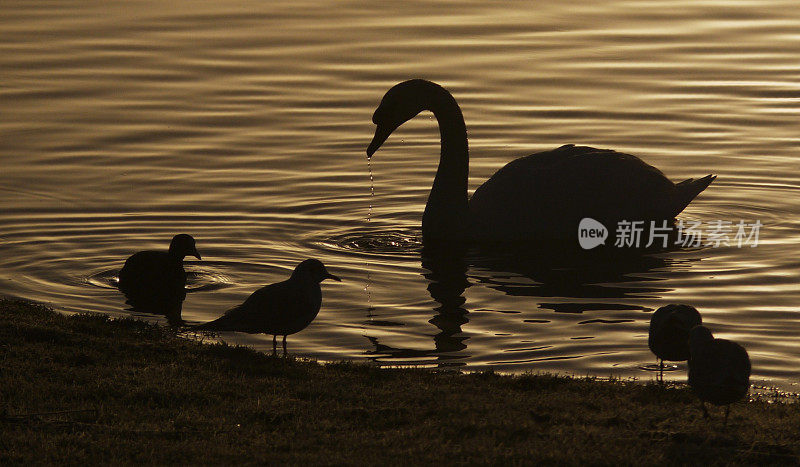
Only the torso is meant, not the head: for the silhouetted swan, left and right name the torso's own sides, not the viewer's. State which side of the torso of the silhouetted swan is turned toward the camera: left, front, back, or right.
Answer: left

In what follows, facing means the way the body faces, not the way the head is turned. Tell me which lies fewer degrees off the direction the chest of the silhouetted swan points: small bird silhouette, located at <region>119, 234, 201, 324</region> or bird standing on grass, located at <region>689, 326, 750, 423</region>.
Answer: the small bird silhouette

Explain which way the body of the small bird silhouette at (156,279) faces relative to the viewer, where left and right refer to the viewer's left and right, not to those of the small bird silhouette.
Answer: facing to the right of the viewer

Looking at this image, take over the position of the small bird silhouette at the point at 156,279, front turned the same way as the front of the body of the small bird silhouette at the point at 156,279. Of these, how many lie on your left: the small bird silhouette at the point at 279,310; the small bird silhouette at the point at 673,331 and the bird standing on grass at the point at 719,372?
0

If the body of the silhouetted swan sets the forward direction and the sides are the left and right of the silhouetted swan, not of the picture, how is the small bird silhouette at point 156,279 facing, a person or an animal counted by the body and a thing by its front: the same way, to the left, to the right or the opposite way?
the opposite way

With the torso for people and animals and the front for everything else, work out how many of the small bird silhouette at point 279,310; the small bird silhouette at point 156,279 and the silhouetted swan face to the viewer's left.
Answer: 1

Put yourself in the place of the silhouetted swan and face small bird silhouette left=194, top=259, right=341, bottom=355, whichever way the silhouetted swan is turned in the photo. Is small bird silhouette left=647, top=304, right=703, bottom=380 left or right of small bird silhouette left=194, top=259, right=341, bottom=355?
left

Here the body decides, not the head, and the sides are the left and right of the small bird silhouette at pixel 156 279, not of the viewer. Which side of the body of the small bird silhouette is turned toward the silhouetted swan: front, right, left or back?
front

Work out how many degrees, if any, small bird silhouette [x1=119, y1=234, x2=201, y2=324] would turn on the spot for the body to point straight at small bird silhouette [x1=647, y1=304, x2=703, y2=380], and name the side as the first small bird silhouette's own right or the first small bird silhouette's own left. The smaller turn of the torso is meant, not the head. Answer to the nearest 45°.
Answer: approximately 45° to the first small bird silhouette's own right

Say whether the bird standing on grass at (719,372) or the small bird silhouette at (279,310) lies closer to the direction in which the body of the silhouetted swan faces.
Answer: the small bird silhouette

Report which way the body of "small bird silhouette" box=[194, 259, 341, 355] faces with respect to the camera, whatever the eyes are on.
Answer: to the viewer's right

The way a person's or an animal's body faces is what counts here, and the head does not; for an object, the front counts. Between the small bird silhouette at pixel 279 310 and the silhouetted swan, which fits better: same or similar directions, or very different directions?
very different directions

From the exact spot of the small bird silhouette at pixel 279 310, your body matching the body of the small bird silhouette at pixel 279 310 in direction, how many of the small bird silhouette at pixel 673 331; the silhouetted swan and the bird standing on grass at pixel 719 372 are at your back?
0

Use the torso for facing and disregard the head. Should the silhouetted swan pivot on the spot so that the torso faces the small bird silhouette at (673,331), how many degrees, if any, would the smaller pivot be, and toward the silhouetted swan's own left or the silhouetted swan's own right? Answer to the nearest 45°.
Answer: approximately 90° to the silhouetted swan's own left
